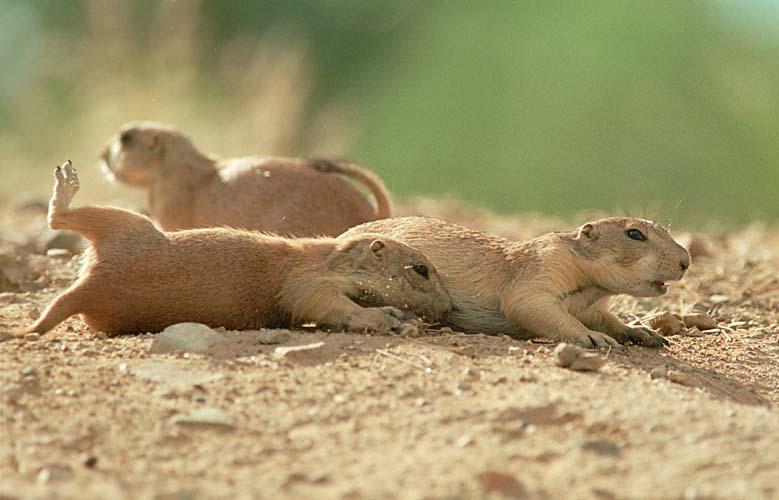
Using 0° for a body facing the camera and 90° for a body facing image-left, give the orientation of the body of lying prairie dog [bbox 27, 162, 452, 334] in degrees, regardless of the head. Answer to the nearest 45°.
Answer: approximately 270°

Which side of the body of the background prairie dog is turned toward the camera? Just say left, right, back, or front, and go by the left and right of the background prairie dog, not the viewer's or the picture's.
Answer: left

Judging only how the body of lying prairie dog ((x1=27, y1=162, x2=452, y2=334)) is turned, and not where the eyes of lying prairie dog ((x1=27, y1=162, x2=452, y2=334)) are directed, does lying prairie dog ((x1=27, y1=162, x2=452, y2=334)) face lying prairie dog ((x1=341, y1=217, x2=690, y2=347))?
yes

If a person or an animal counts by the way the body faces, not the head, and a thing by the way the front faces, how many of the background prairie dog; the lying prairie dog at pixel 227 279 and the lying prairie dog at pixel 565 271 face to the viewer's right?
2

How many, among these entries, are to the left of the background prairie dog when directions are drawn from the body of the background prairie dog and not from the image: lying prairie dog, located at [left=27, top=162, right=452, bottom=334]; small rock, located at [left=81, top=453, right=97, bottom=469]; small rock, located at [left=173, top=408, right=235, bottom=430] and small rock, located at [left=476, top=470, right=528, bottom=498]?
4

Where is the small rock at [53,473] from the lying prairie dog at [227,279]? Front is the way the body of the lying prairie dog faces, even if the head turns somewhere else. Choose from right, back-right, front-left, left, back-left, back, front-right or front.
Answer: right

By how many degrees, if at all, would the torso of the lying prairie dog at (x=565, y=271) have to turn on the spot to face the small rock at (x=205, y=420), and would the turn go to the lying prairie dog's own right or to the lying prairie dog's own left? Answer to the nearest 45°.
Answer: approximately 135° to the lying prairie dog's own right

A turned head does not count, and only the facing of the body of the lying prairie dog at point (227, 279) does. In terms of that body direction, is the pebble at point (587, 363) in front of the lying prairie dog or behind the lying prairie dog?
in front

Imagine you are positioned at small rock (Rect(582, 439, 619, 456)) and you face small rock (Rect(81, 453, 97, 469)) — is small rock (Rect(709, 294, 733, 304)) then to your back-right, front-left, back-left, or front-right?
back-right

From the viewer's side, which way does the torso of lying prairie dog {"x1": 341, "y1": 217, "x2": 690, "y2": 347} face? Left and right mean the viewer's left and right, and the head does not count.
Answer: facing to the right of the viewer

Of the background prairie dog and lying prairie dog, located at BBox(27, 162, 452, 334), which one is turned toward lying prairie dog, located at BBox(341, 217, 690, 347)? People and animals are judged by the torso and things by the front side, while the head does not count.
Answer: lying prairie dog, located at BBox(27, 162, 452, 334)

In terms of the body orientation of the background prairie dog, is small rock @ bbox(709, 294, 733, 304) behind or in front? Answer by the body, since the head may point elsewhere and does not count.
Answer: behind

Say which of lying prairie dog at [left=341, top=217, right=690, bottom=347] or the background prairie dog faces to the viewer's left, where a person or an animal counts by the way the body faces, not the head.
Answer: the background prairie dog

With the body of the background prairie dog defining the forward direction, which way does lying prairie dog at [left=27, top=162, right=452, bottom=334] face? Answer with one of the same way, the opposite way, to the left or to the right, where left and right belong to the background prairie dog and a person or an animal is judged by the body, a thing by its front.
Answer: the opposite way

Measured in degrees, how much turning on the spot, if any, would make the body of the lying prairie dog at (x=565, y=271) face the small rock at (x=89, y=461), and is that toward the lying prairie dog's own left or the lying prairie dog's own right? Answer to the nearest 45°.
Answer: approximately 135° to the lying prairie dog's own right

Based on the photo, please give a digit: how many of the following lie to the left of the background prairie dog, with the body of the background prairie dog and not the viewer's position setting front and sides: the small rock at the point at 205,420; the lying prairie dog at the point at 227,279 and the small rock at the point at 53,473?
3

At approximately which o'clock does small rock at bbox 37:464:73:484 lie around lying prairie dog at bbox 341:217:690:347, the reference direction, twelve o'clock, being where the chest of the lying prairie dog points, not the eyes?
The small rock is roughly at 4 o'clock from the lying prairie dog.
